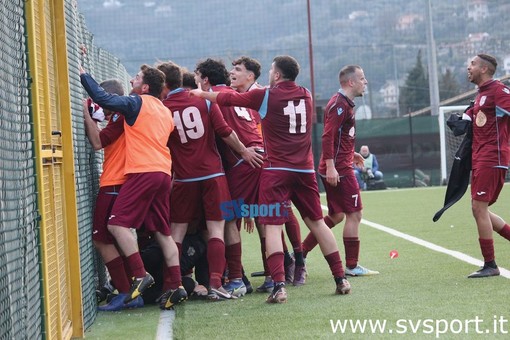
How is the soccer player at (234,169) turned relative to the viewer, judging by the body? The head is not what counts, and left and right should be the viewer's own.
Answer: facing away from the viewer and to the left of the viewer

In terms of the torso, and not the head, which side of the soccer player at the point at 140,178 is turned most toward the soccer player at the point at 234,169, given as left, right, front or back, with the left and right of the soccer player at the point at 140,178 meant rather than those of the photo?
right

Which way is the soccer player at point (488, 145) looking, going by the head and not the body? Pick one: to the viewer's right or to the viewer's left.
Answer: to the viewer's left

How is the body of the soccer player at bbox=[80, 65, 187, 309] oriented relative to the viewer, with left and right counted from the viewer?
facing away from the viewer and to the left of the viewer
